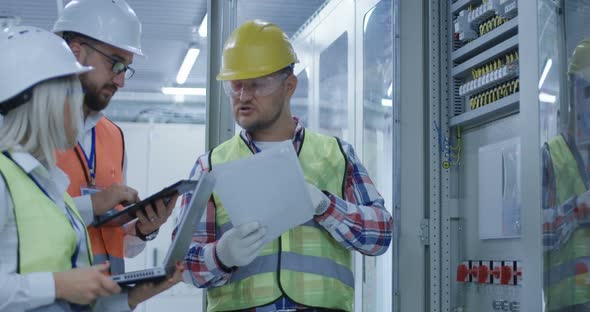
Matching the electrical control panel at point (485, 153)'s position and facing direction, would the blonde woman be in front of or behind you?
in front

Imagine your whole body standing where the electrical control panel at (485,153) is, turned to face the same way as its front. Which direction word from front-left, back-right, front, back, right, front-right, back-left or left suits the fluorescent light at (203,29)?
right

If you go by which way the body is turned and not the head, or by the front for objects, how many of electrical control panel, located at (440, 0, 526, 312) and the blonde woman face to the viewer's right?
1

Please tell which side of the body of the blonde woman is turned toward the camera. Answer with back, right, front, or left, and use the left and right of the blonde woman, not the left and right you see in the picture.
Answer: right

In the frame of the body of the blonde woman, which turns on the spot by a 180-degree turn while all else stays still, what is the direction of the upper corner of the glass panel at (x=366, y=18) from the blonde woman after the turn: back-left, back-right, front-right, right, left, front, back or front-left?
back-right

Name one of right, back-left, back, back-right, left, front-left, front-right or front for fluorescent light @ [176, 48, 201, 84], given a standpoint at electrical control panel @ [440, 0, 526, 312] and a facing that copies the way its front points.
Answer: right

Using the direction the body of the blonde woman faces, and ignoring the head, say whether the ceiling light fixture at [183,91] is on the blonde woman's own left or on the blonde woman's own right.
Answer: on the blonde woman's own left

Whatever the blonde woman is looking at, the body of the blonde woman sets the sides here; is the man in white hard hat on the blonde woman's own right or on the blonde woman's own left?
on the blonde woman's own left

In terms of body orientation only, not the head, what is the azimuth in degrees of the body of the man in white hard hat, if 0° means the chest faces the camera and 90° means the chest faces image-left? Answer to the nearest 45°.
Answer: approximately 315°

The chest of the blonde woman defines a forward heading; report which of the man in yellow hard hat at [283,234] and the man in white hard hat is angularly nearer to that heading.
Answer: the man in yellow hard hat

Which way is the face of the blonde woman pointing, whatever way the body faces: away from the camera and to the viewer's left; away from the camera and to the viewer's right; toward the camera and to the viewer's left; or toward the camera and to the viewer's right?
away from the camera and to the viewer's right

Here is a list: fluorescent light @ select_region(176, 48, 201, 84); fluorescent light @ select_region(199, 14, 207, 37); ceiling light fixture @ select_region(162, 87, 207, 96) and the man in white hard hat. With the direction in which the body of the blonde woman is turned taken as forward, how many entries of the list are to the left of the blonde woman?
4

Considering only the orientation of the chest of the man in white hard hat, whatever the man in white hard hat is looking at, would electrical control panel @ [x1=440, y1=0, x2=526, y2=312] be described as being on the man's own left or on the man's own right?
on the man's own left

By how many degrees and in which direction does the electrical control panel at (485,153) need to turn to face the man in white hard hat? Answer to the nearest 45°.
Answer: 0° — it already faces them
